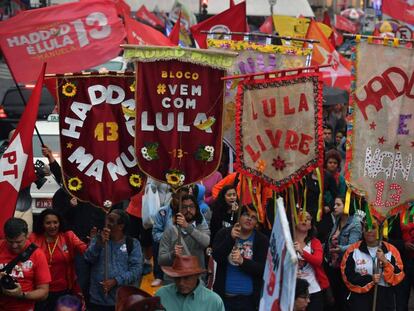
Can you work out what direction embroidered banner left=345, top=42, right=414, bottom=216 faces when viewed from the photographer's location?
facing the viewer

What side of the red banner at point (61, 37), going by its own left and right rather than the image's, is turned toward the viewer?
front

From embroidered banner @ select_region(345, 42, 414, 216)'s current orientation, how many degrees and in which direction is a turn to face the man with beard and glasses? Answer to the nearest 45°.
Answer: approximately 90° to its right

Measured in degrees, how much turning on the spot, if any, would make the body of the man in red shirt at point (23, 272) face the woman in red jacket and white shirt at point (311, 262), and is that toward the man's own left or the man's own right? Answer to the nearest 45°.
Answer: approximately 135° to the man's own left

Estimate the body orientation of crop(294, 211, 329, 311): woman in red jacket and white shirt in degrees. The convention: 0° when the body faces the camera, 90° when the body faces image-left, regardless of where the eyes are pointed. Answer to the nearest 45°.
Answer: approximately 45°

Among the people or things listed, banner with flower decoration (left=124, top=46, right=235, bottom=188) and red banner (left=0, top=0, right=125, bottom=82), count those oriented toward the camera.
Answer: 2

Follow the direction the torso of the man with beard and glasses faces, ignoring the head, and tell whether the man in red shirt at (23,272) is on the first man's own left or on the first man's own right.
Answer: on the first man's own right

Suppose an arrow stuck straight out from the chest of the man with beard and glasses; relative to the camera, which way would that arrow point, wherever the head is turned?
toward the camera

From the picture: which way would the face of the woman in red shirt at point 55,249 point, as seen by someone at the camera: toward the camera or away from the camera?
toward the camera

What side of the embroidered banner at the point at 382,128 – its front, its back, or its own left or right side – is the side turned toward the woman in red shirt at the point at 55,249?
right

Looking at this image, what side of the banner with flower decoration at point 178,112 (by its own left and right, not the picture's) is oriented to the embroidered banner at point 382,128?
left

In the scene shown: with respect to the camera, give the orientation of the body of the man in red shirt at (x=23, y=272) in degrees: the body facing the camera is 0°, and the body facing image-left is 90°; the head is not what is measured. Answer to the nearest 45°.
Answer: approximately 45°

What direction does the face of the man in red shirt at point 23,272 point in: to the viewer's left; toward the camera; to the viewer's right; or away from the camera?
toward the camera
